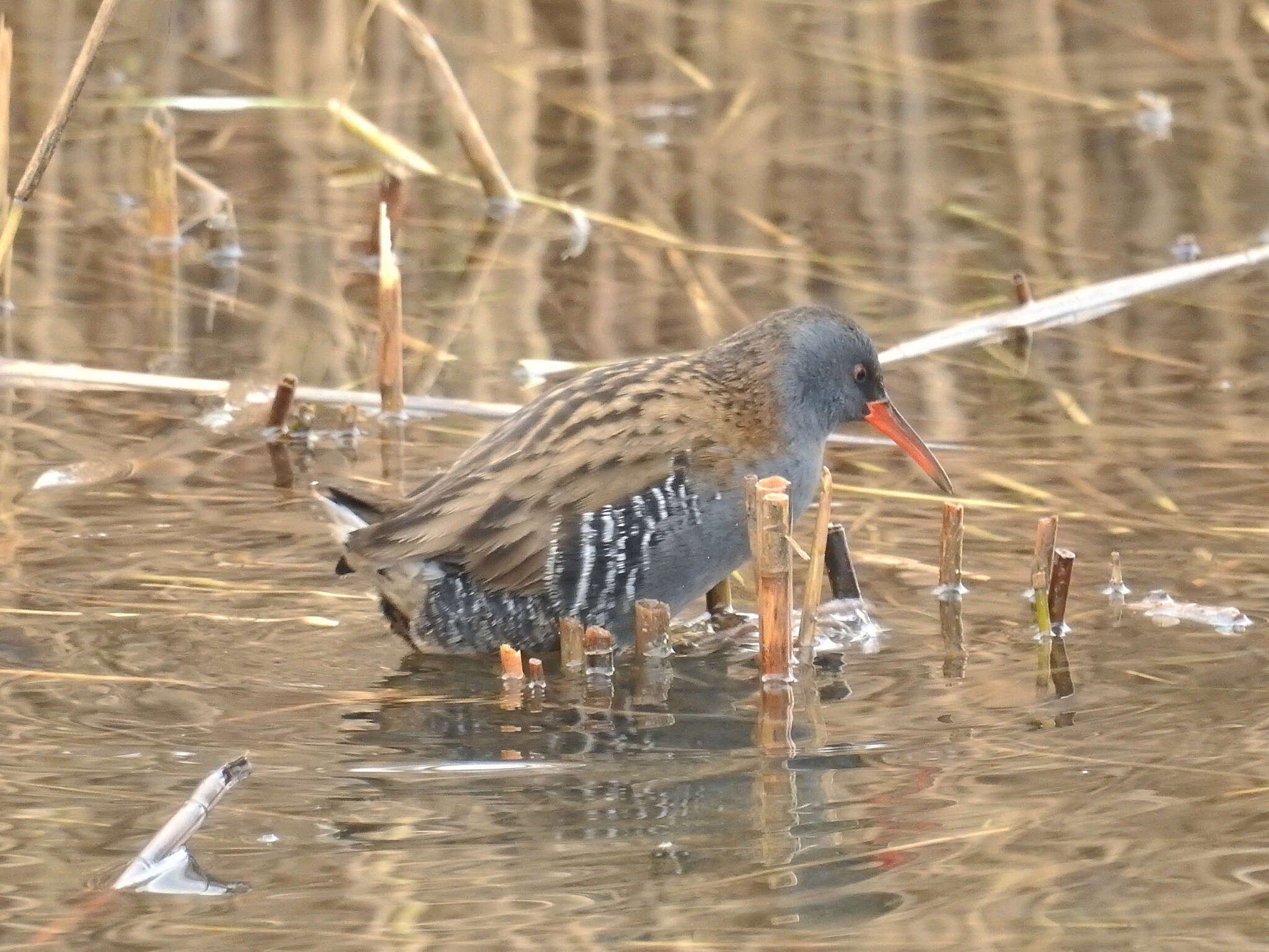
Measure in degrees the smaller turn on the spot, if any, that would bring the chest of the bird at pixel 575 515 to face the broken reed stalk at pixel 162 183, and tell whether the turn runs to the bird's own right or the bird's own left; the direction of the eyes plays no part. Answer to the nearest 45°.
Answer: approximately 135° to the bird's own left

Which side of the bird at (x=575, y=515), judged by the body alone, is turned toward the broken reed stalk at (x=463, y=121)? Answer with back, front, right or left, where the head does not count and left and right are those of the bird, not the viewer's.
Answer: left

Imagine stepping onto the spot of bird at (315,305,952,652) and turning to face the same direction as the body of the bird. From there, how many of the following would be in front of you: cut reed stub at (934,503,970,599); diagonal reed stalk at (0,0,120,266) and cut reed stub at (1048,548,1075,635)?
2

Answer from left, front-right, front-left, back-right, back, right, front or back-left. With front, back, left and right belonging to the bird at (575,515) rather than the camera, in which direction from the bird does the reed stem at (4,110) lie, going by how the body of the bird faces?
back-left

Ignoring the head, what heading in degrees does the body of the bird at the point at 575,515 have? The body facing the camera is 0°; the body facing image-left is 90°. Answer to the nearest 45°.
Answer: approximately 270°

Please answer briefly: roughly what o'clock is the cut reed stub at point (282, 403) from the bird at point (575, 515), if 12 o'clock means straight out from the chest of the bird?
The cut reed stub is roughly at 8 o'clock from the bird.

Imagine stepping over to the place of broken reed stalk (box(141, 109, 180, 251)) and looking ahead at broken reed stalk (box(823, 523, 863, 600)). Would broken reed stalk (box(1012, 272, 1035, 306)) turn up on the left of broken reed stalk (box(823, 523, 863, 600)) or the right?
left

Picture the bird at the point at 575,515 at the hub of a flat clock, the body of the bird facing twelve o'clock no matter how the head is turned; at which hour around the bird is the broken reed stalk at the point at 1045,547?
The broken reed stalk is roughly at 12 o'clock from the bird.
